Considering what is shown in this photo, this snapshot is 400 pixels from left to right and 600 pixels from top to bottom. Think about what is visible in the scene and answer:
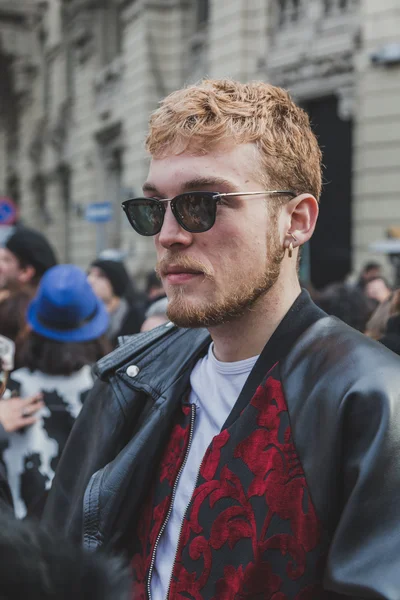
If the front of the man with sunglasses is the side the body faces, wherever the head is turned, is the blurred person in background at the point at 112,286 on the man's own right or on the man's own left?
on the man's own right

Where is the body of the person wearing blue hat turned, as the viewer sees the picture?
away from the camera

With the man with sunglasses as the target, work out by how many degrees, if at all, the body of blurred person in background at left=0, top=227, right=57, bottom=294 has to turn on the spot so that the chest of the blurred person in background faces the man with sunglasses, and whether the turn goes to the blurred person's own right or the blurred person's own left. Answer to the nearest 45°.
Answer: approximately 90° to the blurred person's own left

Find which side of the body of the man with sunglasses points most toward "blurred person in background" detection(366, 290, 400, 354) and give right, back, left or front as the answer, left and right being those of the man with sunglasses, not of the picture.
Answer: back

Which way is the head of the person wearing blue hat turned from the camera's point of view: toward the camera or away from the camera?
away from the camera

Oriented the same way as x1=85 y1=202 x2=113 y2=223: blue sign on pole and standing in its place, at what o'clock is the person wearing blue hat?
The person wearing blue hat is roughly at 12 o'clock from the blue sign on pole.

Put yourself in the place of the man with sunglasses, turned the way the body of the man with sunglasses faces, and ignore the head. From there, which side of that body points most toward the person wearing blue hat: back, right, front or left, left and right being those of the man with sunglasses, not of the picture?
right
